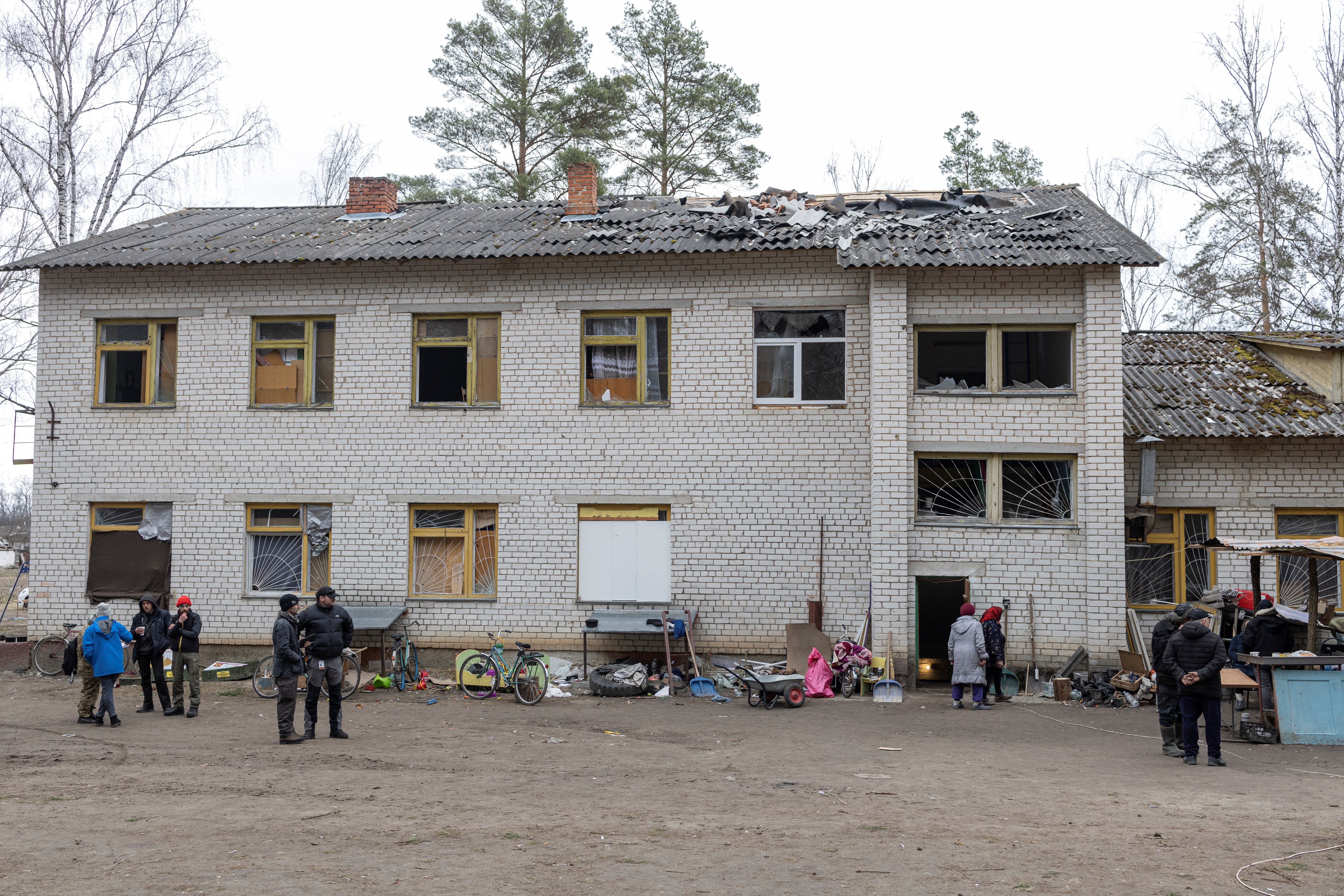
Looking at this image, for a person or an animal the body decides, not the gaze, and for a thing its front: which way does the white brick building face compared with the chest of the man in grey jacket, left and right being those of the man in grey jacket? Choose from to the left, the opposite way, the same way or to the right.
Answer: to the right

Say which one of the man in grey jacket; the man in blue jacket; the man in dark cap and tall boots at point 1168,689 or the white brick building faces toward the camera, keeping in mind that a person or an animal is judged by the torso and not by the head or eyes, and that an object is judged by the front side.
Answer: the white brick building

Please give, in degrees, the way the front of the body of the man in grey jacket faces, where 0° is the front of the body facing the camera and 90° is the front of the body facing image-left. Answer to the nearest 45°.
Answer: approximately 270°

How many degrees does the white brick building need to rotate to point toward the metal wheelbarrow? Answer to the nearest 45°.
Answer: approximately 45° to its left

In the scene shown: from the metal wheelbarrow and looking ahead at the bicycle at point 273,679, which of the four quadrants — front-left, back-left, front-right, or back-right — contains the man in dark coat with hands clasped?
back-left

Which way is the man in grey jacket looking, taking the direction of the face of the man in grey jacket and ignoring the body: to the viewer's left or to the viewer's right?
to the viewer's right

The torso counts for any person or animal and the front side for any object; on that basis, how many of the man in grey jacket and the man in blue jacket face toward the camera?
0

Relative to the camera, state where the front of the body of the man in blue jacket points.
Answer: away from the camera

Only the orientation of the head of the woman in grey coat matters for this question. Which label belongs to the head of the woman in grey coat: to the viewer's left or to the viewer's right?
to the viewer's right

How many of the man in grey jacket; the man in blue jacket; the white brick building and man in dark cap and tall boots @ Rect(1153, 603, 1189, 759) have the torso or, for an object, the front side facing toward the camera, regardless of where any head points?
1
